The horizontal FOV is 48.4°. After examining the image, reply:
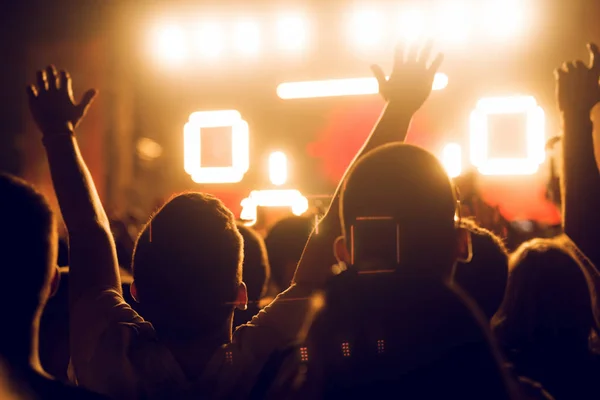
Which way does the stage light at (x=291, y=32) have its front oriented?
toward the camera

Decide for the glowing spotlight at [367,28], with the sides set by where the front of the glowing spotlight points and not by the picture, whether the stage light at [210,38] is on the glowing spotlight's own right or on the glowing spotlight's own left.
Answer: on the glowing spotlight's own right

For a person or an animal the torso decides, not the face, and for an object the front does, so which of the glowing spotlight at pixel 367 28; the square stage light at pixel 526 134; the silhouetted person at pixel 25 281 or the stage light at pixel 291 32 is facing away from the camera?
the silhouetted person

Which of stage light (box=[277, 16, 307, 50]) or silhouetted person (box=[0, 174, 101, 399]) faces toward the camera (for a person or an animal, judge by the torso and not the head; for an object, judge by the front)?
the stage light

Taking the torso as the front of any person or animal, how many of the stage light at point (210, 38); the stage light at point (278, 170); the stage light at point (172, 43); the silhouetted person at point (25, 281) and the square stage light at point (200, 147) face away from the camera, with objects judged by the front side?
1

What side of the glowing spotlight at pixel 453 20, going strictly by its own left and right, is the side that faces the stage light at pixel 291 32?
right

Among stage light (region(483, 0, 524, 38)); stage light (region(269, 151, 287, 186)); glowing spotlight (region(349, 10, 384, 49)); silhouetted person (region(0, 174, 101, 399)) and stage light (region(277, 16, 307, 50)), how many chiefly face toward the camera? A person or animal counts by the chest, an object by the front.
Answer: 4

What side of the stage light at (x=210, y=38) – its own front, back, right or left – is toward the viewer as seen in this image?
front

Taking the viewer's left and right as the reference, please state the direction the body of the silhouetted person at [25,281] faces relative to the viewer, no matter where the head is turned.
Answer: facing away from the viewer

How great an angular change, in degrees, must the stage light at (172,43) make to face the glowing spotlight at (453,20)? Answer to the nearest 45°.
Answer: approximately 45° to its left

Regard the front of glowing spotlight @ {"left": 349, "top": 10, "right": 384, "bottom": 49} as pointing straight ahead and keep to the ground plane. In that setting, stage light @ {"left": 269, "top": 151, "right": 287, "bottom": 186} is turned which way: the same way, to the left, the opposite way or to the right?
the same way

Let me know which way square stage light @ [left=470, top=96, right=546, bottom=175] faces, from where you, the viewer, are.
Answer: facing the viewer
